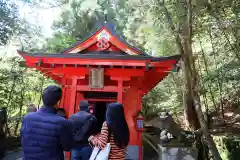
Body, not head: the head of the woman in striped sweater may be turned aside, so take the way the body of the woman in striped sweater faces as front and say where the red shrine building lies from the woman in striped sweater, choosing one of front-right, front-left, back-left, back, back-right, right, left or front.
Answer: front-right

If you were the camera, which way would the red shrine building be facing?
facing the viewer

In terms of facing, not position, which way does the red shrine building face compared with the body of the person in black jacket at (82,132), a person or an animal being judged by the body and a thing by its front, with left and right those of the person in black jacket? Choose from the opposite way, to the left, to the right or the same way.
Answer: the opposite way

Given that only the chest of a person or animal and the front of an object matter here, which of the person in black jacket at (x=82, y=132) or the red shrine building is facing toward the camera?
the red shrine building

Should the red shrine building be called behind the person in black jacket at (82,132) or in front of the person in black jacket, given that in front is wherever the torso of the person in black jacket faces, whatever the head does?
in front

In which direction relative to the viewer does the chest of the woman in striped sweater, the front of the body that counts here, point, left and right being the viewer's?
facing away from the viewer and to the left of the viewer

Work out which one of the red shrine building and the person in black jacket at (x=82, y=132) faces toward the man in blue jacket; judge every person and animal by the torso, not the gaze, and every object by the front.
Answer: the red shrine building

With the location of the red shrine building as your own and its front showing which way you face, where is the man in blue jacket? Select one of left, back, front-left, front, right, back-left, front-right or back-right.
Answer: front

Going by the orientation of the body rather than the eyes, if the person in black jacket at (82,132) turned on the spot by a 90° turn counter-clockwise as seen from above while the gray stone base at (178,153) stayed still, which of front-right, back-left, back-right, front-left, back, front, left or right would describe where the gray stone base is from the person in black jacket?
back-right

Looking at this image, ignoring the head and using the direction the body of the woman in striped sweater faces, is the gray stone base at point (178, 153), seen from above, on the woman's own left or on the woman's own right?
on the woman's own right

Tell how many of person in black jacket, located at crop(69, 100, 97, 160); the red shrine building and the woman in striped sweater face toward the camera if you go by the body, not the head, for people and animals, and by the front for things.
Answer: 1

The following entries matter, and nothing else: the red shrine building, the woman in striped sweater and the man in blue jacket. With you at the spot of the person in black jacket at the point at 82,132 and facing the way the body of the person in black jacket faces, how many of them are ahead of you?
1

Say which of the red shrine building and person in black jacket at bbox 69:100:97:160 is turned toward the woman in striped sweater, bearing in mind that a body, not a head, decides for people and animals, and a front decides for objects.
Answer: the red shrine building

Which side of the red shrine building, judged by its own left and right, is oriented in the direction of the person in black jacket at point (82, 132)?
front

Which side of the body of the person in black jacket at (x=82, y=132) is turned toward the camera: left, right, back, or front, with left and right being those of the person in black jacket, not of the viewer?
back
